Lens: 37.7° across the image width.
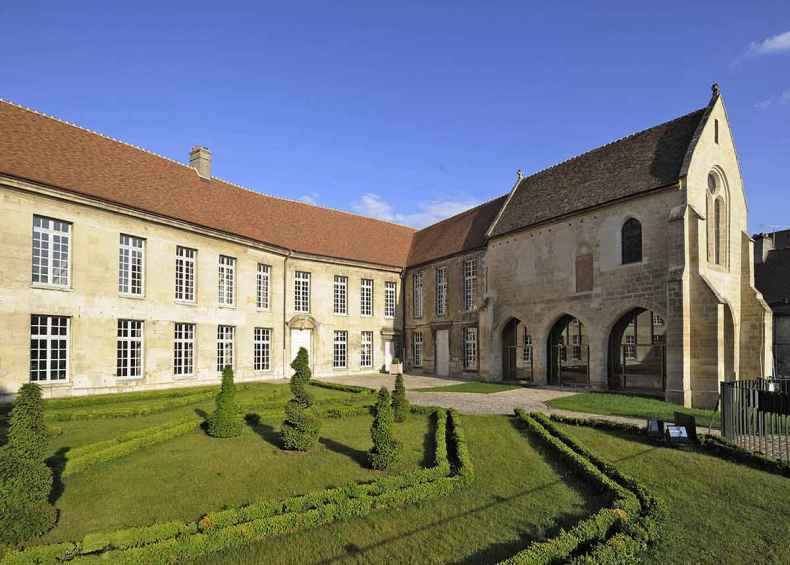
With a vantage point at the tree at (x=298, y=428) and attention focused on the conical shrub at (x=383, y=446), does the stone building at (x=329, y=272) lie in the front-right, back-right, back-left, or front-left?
back-left

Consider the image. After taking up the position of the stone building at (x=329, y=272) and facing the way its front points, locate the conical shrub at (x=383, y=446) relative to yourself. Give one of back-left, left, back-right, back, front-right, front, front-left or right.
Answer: front-right

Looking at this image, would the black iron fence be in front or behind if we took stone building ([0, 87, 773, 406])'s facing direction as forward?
in front

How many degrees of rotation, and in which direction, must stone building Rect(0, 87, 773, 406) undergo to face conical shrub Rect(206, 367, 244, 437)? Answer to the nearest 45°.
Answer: approximately 45° to its right

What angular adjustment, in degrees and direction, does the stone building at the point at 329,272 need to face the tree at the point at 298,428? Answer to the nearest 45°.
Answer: approximately 45° to its right

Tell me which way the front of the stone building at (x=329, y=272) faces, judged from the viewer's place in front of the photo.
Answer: facing the viewer and to the right of the viewer

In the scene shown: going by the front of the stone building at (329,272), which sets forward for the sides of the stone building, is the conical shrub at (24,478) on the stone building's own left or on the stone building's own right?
on the stone building's own right
